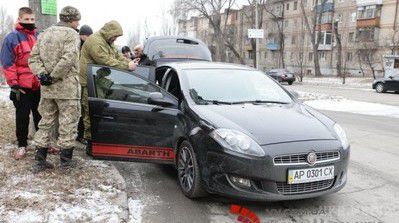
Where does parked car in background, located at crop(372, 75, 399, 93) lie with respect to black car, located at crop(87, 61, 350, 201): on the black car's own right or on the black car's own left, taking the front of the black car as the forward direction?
on the black car's own left

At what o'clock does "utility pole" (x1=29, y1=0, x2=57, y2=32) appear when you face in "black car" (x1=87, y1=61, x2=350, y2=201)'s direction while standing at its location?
The utility pole is roughly at 6 o'clock from the black car.

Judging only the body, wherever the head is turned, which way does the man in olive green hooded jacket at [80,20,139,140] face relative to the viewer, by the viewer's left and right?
facing to the right of the viewer

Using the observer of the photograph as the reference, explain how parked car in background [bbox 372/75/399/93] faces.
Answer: facing to the left of the viewer

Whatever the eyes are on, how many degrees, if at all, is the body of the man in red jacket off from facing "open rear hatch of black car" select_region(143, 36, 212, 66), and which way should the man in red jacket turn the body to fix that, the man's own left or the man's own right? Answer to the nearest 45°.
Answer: approximately 90° to the man's own left

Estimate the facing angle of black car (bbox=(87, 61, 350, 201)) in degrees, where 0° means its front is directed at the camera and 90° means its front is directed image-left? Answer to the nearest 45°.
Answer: approximately 315°

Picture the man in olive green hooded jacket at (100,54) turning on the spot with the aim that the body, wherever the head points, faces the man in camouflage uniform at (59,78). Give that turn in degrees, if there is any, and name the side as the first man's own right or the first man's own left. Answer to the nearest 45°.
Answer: approximately 135° to the first man's own right
